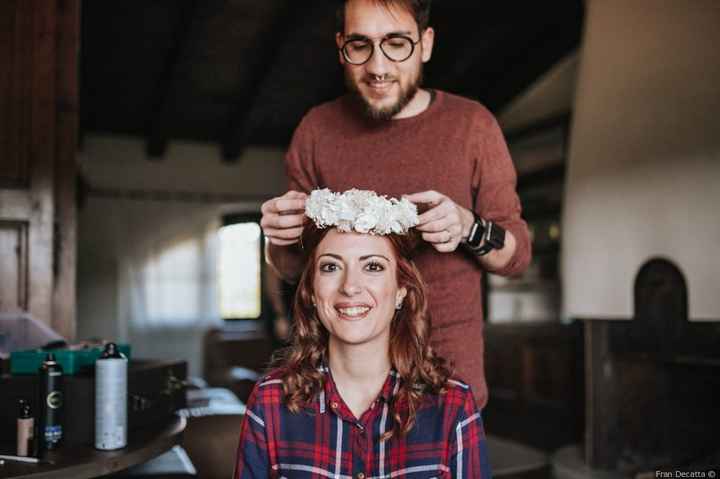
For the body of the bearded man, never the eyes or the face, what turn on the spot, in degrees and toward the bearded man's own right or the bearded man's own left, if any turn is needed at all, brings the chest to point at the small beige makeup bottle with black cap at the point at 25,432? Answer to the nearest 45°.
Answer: approximately 90° to the bearded man's own right

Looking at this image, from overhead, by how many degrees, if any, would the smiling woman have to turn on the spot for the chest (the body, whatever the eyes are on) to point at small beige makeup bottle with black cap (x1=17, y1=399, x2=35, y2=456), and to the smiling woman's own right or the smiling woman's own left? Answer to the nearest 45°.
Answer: approximately 90° to the smiling woman's own right

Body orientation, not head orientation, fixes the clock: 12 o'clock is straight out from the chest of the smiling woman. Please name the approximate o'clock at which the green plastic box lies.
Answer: The green plastic box is roughly at 4 o'clock from the smiling woman.

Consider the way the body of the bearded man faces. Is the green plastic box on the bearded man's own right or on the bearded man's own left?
on the bearded man's own right

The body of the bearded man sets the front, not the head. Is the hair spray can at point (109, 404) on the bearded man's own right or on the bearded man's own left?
on the bearded man's own right

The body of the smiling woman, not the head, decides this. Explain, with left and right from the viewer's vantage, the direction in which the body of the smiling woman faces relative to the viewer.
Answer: facing the viewer

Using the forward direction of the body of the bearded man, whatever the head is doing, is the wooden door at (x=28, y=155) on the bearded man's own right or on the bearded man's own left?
on the bearded man's own right

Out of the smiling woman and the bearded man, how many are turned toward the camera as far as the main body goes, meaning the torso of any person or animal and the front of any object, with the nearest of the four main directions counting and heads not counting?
2

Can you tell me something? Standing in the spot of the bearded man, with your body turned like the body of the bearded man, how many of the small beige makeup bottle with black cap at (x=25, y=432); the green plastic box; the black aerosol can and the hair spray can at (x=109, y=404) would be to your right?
4

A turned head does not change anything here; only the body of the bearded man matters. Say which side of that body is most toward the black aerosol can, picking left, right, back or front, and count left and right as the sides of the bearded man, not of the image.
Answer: right

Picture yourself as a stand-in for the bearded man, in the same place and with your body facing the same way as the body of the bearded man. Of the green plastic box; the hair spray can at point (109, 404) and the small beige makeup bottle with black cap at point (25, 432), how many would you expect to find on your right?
3

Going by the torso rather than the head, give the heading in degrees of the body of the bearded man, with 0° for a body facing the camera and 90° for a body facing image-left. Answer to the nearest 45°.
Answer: approximately 0°
